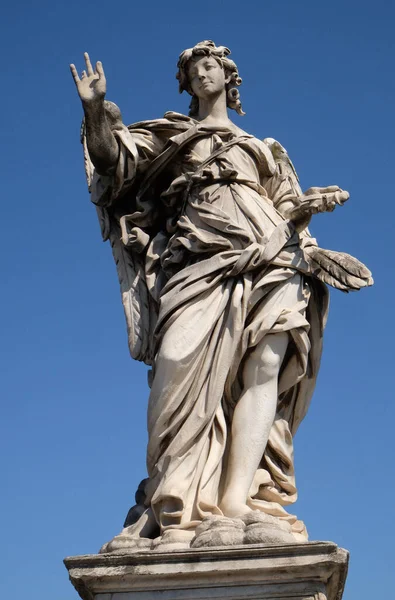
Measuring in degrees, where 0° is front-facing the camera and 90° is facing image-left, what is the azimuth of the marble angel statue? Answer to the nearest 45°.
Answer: approximately 0°
